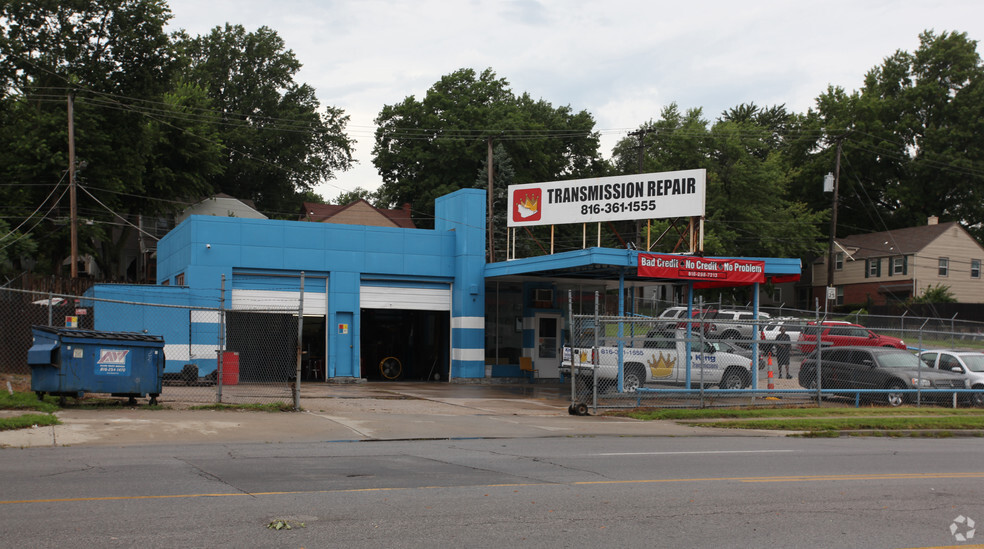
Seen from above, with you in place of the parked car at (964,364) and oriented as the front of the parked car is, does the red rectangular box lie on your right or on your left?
on your right
